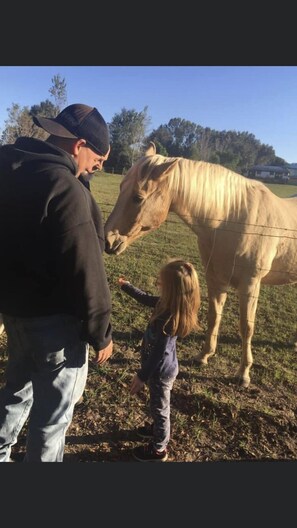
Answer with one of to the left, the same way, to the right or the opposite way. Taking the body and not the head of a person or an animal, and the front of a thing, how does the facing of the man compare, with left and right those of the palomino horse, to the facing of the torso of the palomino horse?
the opposite way

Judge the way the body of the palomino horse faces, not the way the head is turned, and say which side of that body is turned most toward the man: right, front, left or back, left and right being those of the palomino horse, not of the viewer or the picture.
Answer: front

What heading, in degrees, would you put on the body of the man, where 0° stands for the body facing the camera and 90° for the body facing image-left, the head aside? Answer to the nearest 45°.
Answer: approximately 225°

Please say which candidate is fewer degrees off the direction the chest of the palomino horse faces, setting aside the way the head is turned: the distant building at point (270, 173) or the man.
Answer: the man

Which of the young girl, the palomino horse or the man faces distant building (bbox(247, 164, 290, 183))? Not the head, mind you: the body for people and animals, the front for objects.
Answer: the man

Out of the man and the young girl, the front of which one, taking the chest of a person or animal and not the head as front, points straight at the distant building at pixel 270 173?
the man

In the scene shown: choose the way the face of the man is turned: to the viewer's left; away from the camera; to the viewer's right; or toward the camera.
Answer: to the viewer's right
